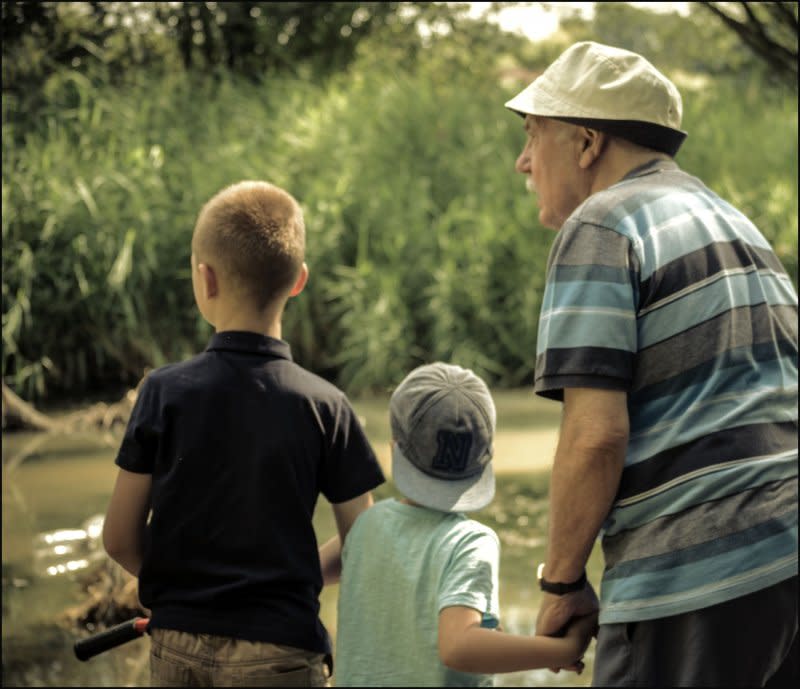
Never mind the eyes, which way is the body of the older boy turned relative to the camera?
away from the camera

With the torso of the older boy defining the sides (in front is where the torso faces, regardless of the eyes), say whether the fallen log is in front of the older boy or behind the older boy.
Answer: in front

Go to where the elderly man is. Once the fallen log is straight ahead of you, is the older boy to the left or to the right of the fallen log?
left

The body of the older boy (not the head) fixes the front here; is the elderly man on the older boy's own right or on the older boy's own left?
on the older boy's own right

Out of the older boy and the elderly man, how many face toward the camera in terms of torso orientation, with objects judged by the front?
0

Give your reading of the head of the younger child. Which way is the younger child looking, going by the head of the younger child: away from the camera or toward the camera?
away from the camera

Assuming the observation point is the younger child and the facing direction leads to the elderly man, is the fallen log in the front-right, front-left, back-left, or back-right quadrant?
back-left

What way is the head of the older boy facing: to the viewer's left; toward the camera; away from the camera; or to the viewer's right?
away from the camera

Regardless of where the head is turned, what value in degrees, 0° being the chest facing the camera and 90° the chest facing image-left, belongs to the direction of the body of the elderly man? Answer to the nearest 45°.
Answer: approximately 135°

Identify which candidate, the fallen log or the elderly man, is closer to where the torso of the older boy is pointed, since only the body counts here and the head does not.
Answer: the fallen log

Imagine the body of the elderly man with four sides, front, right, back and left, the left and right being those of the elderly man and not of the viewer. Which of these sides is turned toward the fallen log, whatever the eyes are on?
front
